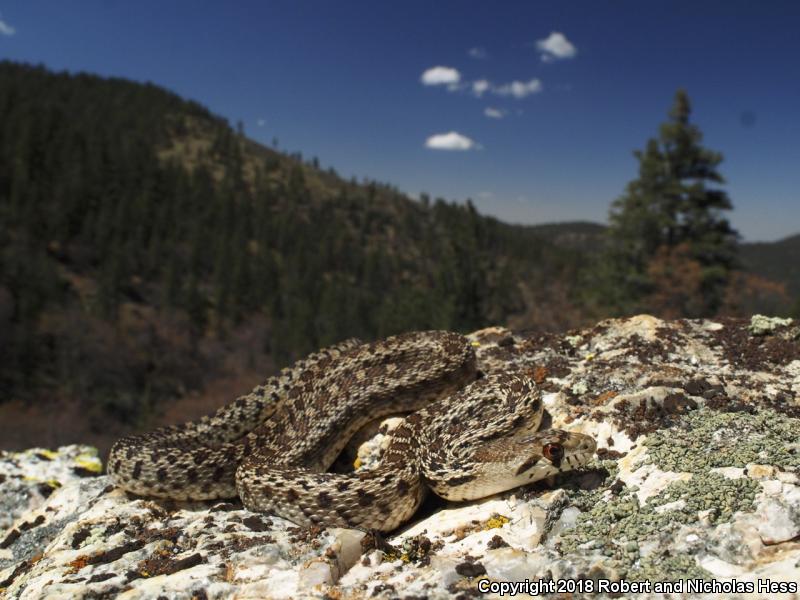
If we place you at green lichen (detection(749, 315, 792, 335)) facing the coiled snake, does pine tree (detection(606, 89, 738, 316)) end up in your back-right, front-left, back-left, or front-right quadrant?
back-right

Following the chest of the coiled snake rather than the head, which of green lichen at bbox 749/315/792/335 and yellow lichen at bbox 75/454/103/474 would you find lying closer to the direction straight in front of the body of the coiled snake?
the green lichen

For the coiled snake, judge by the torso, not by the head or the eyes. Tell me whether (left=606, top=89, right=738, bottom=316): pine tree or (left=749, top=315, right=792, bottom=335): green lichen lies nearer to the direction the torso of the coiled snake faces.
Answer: the green lichen

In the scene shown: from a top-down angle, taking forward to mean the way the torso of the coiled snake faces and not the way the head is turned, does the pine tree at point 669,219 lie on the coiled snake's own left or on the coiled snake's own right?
on the coiled snake's own left

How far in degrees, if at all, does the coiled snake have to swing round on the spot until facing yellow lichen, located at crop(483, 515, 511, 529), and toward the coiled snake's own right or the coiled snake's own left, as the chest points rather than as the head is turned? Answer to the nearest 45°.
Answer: approximately 45° to the coiled snake's own right

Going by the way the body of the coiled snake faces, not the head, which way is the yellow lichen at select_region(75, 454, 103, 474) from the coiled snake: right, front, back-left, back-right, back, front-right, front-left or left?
back-left

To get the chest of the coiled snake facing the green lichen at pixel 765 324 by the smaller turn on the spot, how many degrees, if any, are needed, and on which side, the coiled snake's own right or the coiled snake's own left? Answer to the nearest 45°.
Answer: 0° — it already faces it

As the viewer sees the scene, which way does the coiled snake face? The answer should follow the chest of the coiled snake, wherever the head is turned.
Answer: to the viewer's right
